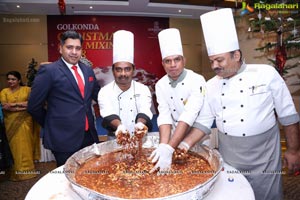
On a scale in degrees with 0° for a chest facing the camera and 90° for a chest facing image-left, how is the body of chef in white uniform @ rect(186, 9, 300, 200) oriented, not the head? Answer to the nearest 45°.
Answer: approximately 45°

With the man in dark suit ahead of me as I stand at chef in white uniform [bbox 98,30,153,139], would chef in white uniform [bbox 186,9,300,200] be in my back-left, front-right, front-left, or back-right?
back-left

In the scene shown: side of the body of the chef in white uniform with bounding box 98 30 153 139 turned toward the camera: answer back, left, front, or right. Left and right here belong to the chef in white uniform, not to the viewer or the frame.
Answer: front

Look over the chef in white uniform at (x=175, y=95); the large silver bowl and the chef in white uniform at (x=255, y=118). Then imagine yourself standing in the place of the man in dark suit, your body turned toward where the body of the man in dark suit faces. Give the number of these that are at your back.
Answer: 0

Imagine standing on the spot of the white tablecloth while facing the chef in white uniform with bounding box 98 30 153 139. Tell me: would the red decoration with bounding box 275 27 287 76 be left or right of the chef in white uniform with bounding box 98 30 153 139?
right

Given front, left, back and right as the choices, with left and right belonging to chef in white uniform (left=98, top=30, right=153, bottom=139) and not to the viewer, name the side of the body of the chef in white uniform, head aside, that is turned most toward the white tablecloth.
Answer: front

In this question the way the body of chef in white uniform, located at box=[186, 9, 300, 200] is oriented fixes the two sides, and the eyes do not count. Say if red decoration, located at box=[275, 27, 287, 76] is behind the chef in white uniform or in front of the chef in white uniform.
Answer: behind

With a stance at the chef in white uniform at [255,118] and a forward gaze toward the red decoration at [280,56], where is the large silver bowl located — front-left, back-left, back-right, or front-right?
back-left

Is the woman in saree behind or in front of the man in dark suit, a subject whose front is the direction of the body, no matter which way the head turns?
behind

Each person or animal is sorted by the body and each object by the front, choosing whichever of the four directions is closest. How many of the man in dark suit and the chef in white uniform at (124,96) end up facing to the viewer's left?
0

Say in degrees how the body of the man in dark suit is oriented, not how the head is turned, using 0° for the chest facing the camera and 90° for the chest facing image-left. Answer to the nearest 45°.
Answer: approximately 315°

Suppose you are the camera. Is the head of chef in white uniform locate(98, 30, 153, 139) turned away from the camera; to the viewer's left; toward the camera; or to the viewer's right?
toward the camera

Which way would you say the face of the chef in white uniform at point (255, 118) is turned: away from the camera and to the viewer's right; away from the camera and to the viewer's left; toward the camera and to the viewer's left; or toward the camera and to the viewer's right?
toward the camera and to the viewer's left
